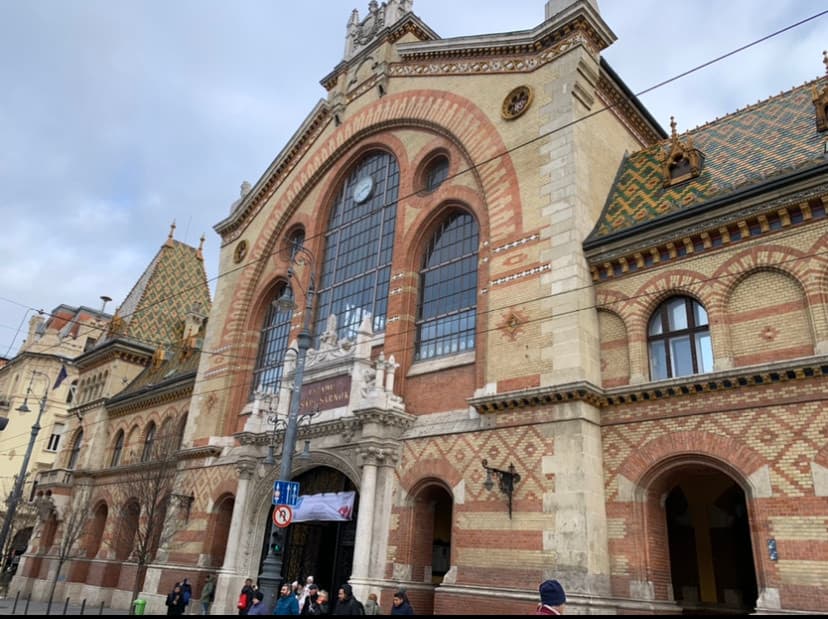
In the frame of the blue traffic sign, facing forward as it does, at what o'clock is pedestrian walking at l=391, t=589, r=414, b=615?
The pedestrian walking is roughly at 10 o'clock from the blue traffic sign.

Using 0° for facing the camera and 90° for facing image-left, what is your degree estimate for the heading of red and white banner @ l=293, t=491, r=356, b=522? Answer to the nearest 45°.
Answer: approximately 0°

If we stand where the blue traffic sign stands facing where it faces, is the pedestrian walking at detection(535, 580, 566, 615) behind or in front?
in front

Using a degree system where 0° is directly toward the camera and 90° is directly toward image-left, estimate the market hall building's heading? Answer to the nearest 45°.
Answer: approximately 45°

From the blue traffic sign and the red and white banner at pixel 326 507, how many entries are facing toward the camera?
2
